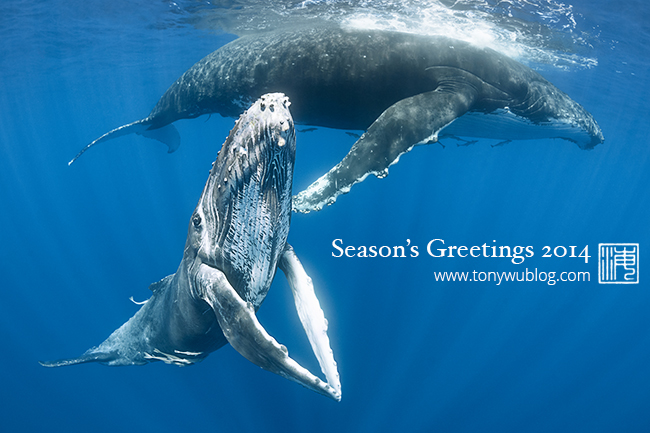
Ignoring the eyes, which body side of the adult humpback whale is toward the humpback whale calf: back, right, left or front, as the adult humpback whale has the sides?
right

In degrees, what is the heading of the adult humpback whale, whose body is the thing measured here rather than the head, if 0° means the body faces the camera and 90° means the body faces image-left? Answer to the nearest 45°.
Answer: approximately 270°
